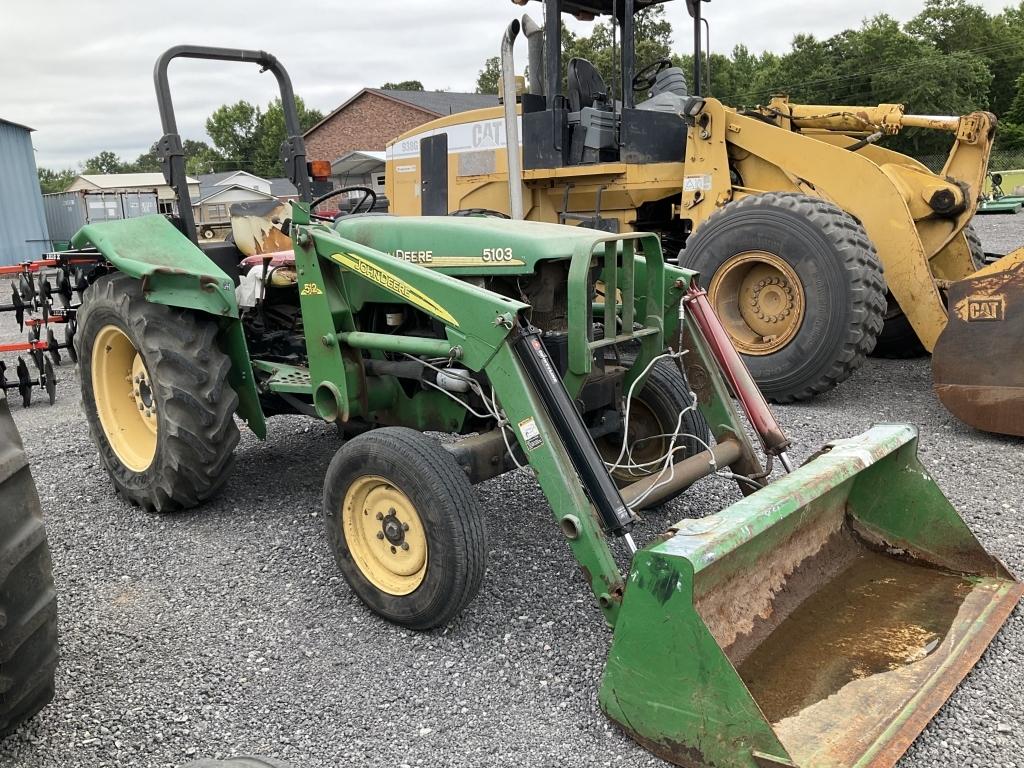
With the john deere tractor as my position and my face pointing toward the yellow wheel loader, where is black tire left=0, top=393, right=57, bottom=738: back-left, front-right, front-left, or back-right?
back-left

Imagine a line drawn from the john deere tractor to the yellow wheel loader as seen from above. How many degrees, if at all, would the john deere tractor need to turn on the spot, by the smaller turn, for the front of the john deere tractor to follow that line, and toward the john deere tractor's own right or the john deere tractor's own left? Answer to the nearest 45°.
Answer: approximately 90° to the john deere tractor's own left

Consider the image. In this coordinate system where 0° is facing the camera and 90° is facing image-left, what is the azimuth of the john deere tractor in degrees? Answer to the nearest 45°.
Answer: approximately 315°

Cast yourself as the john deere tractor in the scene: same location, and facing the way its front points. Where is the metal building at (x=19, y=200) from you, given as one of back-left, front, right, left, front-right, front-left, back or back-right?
back

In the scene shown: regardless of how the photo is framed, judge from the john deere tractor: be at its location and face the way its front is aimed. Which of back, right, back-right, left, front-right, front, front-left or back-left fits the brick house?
back-left

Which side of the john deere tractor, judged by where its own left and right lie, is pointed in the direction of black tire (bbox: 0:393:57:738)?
right
